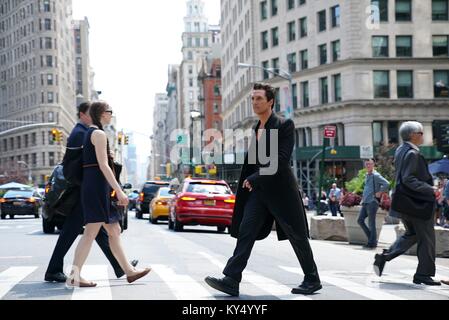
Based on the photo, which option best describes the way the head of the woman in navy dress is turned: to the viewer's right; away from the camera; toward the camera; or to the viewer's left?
to the viewer's right

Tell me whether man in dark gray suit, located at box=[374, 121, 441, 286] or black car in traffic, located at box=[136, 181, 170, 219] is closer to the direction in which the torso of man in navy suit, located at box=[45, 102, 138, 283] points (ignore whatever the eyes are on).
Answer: the man in dark gray suit

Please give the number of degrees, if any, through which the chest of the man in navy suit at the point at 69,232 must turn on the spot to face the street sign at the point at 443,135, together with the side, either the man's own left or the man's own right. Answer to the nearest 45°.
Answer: approximately 45° to the man's own left

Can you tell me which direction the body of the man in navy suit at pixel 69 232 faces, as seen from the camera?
to the viewer's right

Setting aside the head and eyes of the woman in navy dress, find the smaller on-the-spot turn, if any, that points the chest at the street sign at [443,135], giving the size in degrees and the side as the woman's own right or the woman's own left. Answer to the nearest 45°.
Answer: approximately 45° to the woman's own left

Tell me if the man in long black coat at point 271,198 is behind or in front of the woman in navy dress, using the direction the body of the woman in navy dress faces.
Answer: in front

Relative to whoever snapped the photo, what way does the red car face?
facing away from the viewer

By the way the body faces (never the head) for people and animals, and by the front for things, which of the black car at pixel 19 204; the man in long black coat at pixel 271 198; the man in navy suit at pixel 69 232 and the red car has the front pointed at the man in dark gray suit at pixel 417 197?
the man in navy suit at pixel 69 232

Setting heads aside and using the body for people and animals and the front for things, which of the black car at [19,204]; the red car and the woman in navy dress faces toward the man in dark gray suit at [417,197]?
the woman in navy dress

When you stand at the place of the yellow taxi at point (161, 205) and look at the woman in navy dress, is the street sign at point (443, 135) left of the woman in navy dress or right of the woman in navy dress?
left

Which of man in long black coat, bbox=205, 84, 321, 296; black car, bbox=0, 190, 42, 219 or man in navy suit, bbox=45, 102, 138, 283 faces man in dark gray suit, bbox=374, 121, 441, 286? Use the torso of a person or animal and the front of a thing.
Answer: man in navy suit, bbox=45, 102, 138, 283

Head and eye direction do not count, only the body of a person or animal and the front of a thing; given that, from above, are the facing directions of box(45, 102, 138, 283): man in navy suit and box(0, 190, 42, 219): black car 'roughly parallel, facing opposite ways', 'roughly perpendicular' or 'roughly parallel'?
roughly perpendicular
